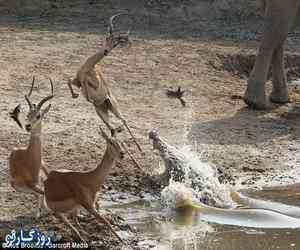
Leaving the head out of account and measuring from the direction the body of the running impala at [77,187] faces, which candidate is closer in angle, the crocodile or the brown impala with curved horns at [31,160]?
the crocodile

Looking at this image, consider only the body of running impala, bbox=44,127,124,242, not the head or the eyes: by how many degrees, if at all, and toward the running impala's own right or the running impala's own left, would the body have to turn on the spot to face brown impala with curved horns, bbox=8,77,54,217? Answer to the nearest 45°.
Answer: approximately 135° to the running impala's own left

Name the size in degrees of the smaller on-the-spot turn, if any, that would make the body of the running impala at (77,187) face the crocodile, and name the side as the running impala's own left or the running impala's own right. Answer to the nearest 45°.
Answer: approximately 45° to the running impala's own left

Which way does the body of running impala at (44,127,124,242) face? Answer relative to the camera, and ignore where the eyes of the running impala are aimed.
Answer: to the viewer's right
